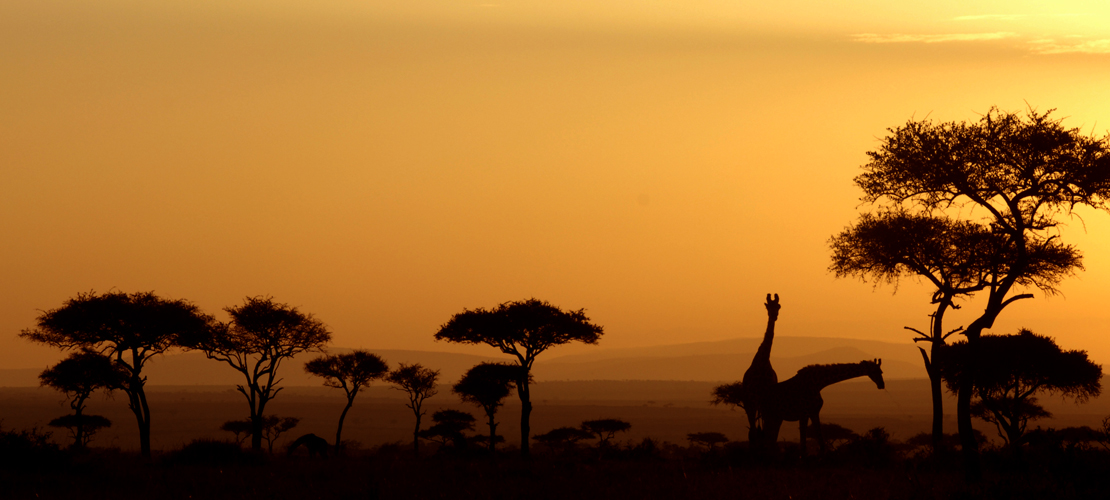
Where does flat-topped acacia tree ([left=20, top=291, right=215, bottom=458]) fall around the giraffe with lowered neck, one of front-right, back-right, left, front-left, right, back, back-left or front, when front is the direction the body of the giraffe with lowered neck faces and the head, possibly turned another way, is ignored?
back

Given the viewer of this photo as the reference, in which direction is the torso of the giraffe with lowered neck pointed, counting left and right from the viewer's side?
facing to the right of the viewer

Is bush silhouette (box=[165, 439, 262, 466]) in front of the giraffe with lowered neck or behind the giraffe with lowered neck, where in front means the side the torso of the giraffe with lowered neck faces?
behind

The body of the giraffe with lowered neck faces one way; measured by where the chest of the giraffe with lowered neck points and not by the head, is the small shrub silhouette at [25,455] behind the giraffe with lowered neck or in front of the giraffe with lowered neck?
behind

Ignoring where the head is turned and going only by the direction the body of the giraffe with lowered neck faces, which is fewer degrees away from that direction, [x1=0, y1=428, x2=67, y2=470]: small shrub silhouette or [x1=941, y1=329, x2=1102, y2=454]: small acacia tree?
the small acacia tree

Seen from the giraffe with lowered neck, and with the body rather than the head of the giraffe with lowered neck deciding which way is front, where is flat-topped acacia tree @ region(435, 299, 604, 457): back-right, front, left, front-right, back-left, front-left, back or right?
back-left

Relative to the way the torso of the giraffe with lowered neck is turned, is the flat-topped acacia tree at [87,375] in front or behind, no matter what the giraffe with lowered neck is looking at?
behind

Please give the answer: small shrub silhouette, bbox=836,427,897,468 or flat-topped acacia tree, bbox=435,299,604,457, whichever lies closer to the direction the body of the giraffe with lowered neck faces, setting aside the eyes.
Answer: the small shrub silhouette

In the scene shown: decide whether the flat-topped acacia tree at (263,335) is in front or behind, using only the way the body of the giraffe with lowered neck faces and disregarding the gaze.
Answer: behind

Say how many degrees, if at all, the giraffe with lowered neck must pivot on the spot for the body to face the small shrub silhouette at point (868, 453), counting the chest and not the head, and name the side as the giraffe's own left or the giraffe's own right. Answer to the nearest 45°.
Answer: approximately 45° to the giraffe's own right

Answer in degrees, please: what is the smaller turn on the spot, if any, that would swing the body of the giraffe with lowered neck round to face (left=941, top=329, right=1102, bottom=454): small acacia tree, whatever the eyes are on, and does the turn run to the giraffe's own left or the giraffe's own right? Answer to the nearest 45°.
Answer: approximately 45° to the giraffe's own left

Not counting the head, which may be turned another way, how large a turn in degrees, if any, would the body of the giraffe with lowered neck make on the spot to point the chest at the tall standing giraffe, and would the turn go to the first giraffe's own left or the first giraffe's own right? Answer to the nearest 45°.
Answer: approximately 135° to the first giraffe's own left
